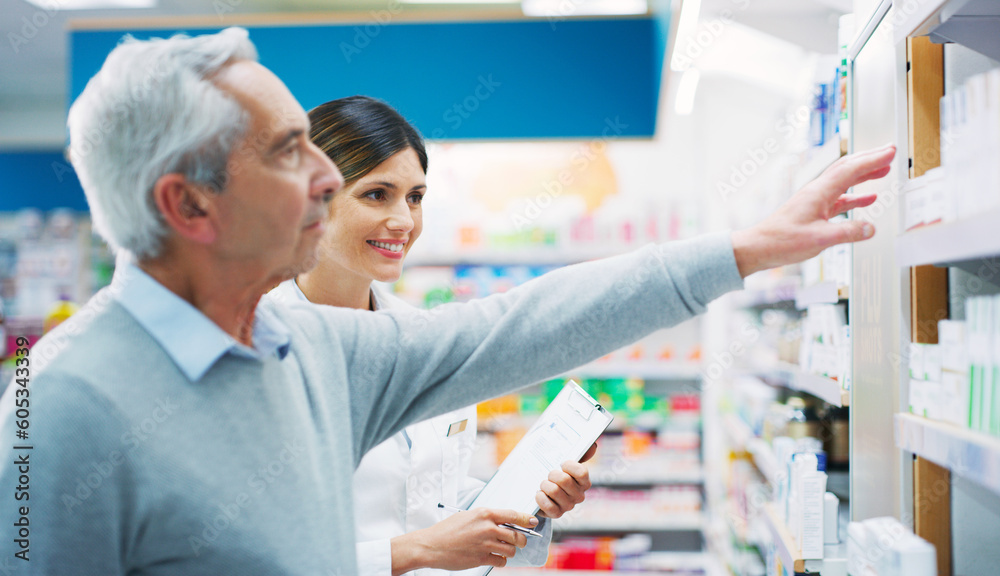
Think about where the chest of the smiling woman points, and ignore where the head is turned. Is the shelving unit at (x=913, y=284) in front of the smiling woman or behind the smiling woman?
in front

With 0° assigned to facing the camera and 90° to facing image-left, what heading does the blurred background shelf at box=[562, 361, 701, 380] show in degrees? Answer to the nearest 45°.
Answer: approximately 0°

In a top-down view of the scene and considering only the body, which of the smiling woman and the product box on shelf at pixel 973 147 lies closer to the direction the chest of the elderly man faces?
the product box on shelf

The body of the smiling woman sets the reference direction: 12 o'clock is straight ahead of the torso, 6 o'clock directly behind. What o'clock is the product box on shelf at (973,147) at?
The product box on shelf is roughly at 12 o'clock from the smiling woman.

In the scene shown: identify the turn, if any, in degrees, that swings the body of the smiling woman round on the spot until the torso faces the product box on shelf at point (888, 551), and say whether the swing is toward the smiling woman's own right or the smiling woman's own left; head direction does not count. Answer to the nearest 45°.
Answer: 0° — they already face it

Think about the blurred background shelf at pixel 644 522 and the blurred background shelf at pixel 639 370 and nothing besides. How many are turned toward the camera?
2

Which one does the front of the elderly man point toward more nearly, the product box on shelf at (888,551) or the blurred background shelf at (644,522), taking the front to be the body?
the product box on shelf

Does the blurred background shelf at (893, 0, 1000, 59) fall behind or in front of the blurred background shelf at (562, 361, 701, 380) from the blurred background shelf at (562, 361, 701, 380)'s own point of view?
in front

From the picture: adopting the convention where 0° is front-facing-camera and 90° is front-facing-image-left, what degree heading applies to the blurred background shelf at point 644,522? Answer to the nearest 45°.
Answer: approximately 0°

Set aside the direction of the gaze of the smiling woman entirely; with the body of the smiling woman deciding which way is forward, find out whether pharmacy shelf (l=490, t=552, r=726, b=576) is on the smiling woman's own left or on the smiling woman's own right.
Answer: on the smiling woman's own left

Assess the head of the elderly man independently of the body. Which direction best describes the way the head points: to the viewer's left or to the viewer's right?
to the viewer's right
